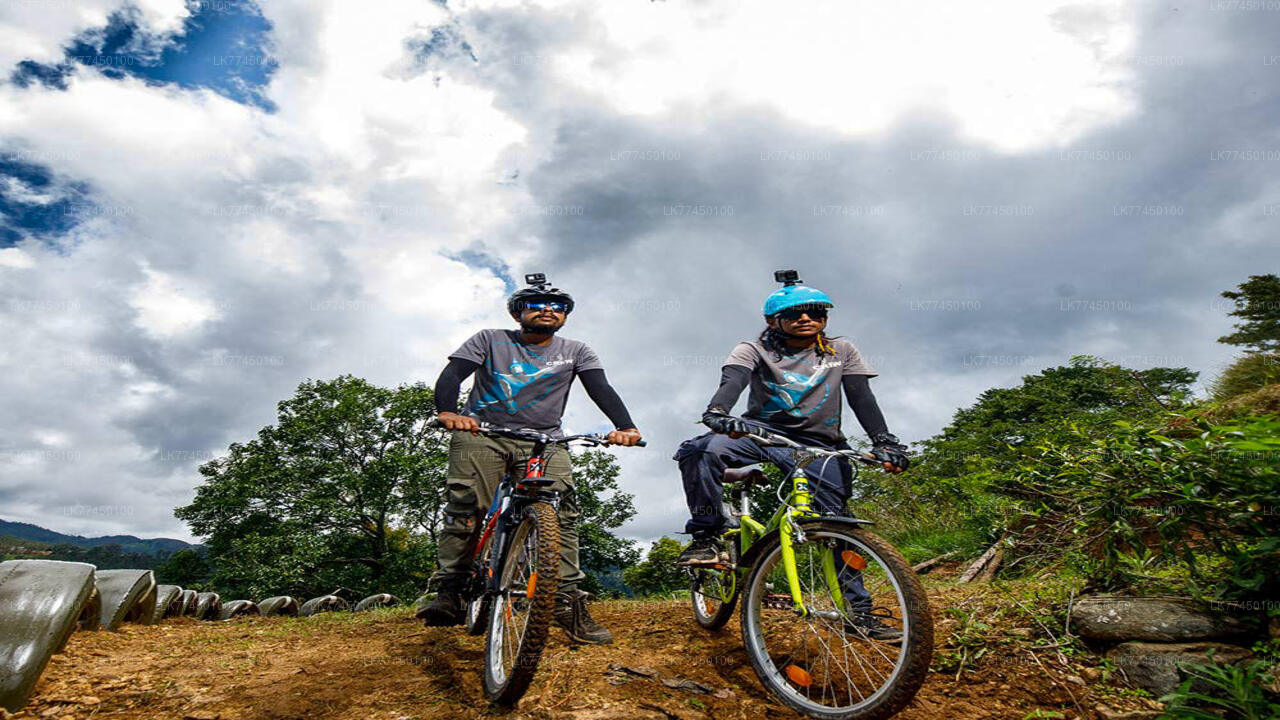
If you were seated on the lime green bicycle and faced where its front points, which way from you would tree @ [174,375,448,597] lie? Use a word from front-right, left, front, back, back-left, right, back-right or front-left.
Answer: back

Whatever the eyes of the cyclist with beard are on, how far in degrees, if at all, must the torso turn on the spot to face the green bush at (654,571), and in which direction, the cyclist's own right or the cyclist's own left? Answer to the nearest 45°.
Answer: approximately 180°

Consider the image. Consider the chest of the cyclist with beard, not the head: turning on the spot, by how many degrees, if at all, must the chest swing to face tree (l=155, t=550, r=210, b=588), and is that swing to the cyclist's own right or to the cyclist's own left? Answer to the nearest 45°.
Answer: approximately 135° to the cyclist's own right

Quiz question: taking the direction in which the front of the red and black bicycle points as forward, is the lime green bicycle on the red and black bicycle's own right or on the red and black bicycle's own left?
on the red and black bicycle's own left

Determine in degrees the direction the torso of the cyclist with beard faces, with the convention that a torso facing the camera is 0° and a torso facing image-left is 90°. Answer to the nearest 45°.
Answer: approximately 0°

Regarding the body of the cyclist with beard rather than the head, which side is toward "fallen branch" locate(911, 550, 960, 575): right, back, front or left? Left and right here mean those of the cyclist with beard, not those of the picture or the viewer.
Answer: left

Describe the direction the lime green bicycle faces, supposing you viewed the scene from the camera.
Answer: facing the viewer and to the right of the viewer

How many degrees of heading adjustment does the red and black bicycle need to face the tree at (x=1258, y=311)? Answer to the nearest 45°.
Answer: approximately 135° to its left

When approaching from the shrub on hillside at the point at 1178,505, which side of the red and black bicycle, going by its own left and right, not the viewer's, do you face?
left
